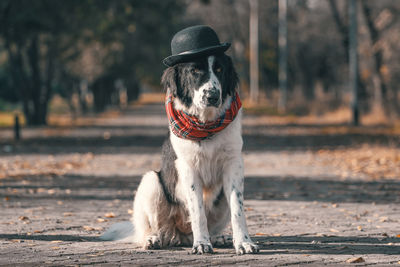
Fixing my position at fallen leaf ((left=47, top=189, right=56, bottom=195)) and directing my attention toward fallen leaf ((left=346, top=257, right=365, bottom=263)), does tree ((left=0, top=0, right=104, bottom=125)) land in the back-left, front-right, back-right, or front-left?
back-left

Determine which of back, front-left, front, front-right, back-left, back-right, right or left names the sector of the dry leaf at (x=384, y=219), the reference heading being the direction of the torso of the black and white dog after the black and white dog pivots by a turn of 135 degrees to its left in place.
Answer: front-right

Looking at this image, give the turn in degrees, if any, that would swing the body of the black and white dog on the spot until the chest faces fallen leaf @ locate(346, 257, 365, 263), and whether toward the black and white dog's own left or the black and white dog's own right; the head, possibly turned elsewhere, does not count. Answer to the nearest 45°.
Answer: approximately 45° to the black and white dog's own left

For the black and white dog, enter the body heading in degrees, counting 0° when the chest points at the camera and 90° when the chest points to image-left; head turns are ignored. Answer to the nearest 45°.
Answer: approximately 315°
